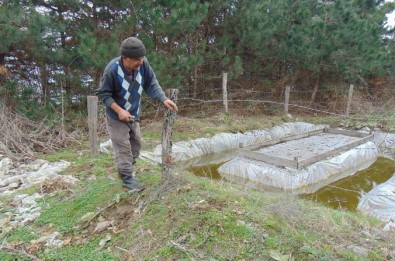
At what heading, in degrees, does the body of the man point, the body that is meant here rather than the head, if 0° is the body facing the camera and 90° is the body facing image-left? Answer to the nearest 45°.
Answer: approximately 315°

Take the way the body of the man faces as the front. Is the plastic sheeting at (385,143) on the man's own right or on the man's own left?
on the man's own left

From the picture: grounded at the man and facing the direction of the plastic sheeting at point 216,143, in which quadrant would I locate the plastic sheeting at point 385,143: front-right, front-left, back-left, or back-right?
front-right

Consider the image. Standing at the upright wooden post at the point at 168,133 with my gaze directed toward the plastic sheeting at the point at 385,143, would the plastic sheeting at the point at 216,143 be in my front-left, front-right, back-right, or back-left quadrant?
front-left

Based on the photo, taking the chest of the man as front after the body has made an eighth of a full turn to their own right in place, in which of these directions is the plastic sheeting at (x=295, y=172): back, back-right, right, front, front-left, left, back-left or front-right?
back-left

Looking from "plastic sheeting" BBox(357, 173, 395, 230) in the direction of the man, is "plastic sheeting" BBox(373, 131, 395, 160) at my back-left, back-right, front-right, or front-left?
back-right

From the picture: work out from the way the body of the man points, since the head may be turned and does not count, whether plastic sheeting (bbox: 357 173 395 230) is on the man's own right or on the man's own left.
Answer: on the man's own left

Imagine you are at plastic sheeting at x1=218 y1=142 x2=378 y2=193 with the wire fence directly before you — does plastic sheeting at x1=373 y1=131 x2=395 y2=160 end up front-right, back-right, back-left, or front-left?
front-right

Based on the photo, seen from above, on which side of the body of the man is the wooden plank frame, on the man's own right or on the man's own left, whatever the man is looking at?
on the man's own left
